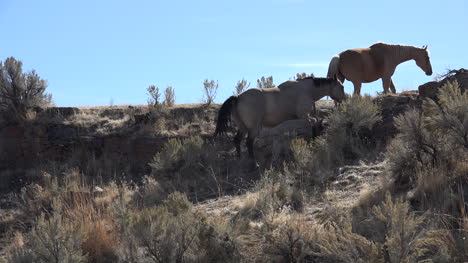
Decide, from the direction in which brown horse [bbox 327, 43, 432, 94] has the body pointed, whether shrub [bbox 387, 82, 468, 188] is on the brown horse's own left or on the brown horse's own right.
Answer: on the brown horse's own right

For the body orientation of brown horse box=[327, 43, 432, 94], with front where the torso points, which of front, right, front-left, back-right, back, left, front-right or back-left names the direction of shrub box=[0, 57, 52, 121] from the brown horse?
back

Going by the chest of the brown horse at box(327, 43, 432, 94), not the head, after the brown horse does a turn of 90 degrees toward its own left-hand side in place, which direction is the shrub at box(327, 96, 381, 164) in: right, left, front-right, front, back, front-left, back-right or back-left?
back

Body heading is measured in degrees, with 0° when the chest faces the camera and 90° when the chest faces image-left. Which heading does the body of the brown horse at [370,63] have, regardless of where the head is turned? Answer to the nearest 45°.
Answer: approximately 270°

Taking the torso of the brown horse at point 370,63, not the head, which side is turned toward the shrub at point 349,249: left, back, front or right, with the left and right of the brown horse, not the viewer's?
right

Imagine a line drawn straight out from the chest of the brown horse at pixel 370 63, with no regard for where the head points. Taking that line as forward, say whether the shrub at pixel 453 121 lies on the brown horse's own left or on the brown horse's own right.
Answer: on the brown horse's own right
